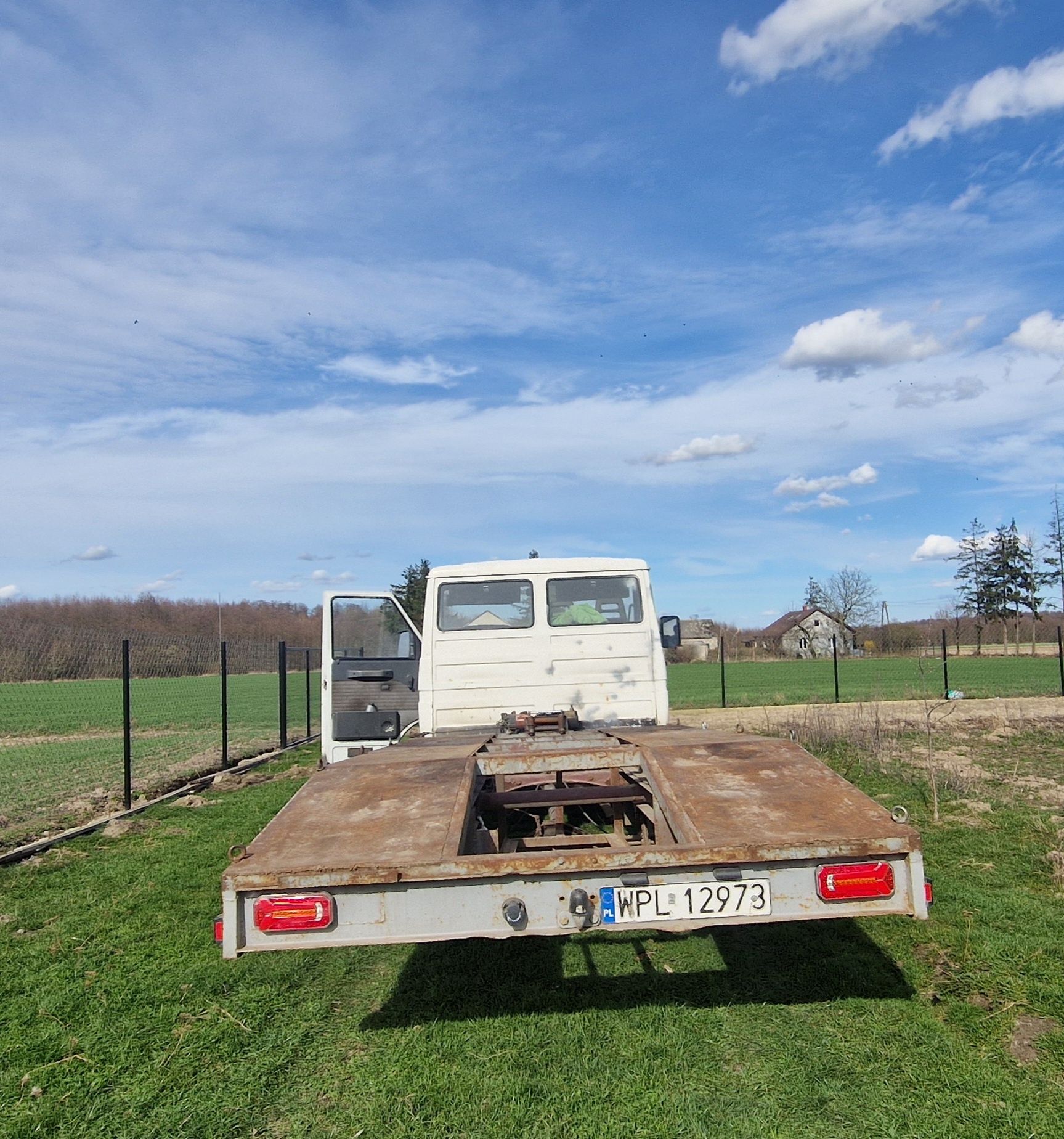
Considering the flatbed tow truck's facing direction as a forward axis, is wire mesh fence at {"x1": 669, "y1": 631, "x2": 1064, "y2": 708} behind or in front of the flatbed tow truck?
in front

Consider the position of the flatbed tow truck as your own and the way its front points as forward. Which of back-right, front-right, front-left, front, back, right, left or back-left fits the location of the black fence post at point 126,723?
front-left

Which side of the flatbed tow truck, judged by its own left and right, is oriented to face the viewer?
back

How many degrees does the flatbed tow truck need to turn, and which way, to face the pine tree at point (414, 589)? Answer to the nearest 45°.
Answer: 0° — it already faces it

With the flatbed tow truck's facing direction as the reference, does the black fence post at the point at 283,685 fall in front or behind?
in front

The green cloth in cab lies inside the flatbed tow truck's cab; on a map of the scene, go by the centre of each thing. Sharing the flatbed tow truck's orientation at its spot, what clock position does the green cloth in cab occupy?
The green cloth in cab is roughly at 12 o'clock from the flatbed tow truck.
